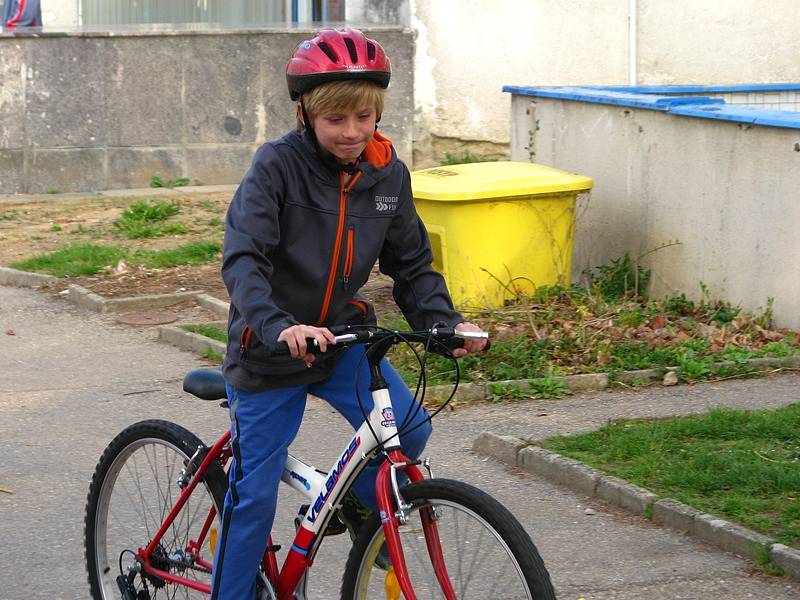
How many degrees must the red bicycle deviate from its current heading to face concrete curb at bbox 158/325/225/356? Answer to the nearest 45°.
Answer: approximately 135° to its left

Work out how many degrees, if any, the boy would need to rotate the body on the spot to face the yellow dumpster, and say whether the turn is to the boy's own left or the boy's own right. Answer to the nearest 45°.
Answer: approximately 135° to the boy's own left

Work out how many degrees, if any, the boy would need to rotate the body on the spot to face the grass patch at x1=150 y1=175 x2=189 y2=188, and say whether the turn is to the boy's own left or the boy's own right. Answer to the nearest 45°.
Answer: approximately 135° to the boy's own left

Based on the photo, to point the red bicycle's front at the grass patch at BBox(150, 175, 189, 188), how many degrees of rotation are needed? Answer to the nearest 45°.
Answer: approximately 135° to its left

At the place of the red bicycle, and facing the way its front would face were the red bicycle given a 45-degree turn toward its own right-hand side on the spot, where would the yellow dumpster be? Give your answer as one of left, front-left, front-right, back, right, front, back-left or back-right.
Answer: back

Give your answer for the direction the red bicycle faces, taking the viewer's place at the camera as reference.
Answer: facing the viewer and to the right of the viewer

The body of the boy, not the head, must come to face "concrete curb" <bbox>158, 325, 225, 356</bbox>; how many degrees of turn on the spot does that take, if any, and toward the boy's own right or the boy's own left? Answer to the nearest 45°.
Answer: approximately 135° to the boy's own left
